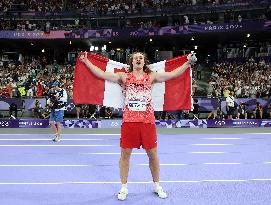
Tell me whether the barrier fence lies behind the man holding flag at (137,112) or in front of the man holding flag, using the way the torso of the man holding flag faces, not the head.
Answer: behind

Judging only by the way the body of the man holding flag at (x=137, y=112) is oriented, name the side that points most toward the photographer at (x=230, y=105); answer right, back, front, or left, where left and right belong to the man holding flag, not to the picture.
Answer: back

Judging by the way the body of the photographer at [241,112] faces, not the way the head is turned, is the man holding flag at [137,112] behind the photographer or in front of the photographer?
in front

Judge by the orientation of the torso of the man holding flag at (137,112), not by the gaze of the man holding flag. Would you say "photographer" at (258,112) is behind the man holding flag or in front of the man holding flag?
behind
